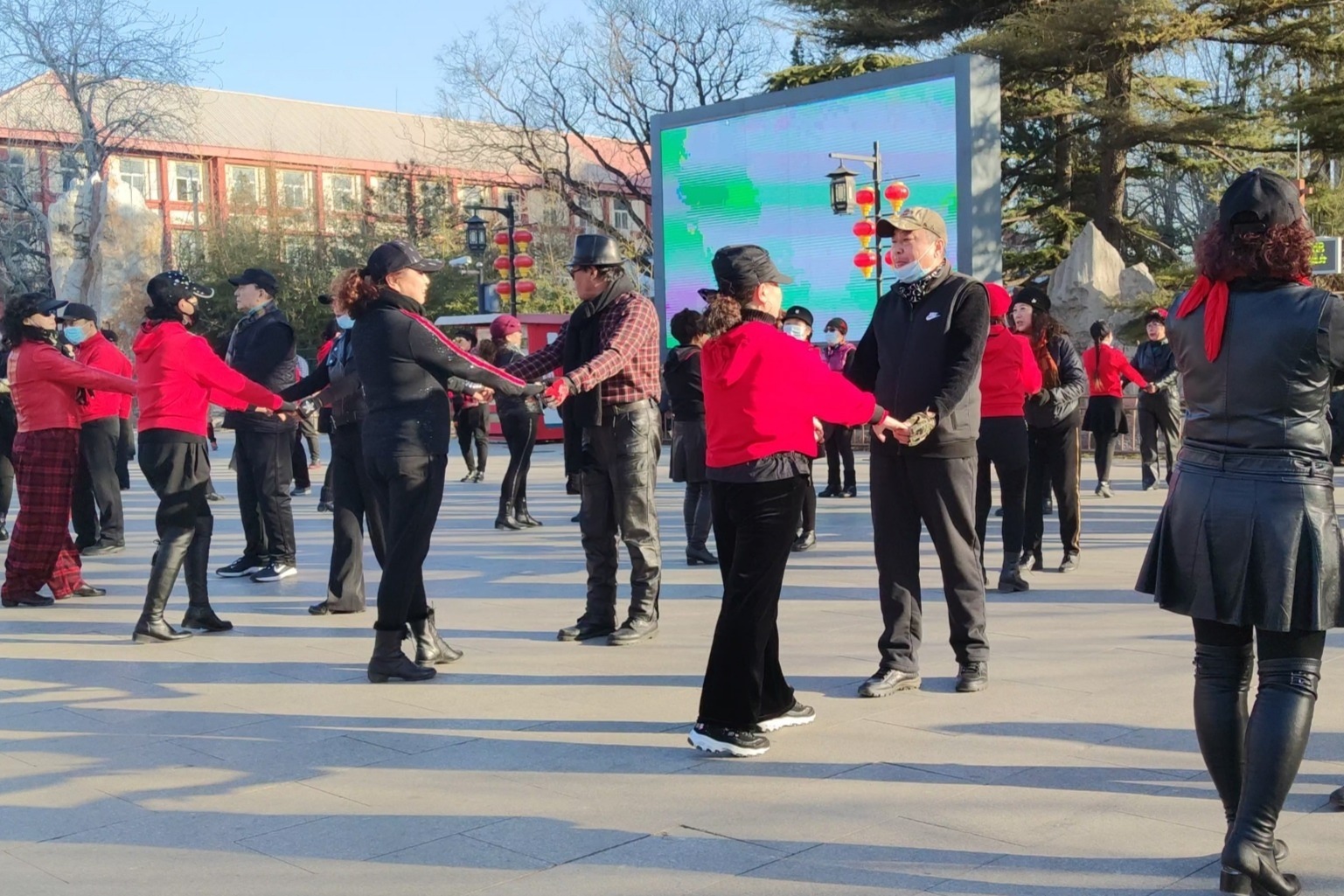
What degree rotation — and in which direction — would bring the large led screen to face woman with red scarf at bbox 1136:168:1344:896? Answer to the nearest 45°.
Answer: approximately 45° to its left

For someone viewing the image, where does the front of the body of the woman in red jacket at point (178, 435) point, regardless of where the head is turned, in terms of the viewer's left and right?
facing to the right of the viewer

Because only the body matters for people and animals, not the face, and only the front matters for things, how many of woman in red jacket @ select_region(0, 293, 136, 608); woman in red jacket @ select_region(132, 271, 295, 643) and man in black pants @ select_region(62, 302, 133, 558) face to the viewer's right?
2

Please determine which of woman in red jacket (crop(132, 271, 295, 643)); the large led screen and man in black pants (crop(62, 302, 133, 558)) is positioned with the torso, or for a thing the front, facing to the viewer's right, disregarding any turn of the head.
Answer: the woman in red jacket

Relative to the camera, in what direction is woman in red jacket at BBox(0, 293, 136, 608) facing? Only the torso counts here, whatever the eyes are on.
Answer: to the viewer's right

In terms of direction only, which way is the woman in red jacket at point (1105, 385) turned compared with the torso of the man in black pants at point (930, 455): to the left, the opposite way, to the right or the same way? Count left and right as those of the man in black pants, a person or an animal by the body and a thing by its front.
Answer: the opposite way

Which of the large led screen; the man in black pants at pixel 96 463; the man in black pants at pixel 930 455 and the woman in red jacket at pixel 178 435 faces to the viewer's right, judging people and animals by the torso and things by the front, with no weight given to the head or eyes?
the woman in red jacket

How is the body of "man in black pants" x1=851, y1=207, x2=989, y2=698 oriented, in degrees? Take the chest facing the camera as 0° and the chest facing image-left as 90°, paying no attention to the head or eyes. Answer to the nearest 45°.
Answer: approximately 45°

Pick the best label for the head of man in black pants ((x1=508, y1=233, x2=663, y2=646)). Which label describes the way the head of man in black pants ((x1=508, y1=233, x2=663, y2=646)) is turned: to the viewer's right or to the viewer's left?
to the viewer's left
